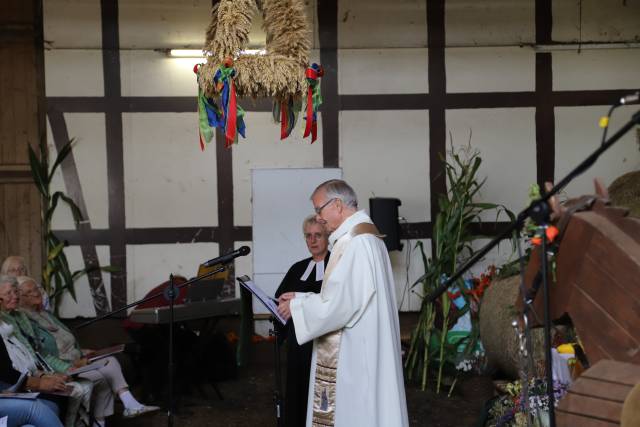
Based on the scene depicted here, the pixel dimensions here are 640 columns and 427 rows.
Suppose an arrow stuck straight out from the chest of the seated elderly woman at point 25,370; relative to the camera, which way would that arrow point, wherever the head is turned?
to the viewer's right

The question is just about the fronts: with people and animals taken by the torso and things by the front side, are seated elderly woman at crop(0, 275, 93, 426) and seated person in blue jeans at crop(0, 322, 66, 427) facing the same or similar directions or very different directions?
same or similar directions

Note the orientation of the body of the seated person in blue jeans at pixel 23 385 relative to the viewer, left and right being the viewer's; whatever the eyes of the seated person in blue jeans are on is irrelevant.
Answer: facing to the right of the viewer

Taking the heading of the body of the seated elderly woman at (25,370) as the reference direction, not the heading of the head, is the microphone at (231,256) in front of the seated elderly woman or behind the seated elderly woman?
in front

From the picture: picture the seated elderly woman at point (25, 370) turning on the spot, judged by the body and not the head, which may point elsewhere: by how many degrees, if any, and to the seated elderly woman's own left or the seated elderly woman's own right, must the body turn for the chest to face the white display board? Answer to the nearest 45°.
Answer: approximately 45° to the seated elderly woman's own left

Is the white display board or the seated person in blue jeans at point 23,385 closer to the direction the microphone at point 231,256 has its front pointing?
the white display board

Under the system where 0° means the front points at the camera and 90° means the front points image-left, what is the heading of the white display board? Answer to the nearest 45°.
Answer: approximately 0°

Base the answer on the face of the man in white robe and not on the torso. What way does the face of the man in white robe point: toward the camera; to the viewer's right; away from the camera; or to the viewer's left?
to the viewer's left

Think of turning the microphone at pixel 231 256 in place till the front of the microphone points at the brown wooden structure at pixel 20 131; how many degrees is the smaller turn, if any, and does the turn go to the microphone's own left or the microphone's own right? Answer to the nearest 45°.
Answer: approximately 135° to the microphone's own left

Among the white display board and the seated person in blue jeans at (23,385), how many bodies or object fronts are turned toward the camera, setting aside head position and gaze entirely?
1

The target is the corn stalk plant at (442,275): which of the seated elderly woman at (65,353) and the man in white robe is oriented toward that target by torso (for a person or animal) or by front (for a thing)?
the seated elderly woman

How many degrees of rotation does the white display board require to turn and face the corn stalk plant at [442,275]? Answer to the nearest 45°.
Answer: approximately 45° to its left

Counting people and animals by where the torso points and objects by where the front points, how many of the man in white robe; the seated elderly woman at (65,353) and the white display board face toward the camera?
1

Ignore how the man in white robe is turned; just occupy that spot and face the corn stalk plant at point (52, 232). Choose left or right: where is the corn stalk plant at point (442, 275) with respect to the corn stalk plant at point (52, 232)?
right

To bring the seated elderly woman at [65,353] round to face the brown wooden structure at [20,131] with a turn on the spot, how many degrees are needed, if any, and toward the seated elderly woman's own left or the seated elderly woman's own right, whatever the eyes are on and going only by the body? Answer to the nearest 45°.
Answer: approximately 90° to the seated elderly woman's own left
